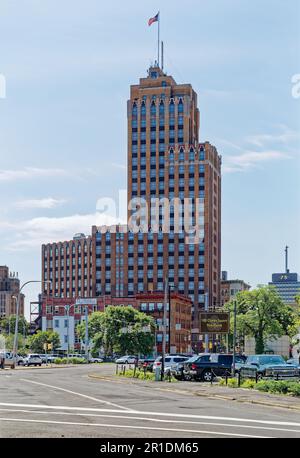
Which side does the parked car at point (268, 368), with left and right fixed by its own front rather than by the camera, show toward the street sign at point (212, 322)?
back

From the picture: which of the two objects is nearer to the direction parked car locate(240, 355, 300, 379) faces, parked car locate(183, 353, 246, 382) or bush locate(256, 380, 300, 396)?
the bush

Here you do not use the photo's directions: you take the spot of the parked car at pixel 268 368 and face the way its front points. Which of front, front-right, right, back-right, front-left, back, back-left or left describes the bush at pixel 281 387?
front-right

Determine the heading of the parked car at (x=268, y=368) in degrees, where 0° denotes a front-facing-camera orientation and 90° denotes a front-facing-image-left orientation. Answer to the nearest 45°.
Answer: approximately 315°

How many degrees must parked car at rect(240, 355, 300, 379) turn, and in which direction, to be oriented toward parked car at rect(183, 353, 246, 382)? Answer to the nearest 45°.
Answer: approximately 180°

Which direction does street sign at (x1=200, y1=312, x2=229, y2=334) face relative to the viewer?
toward the camera
